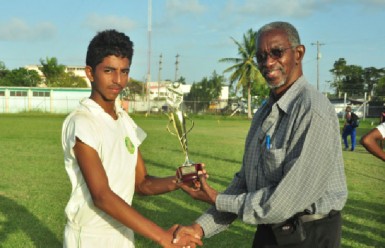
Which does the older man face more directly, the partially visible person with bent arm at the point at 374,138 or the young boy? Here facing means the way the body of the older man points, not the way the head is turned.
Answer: the young boy

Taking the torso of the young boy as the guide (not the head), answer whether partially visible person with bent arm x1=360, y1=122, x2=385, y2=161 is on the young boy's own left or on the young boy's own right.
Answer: on the young boy's own left

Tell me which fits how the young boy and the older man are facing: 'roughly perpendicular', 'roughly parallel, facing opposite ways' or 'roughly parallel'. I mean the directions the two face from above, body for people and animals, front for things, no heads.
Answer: roughly perpendicular

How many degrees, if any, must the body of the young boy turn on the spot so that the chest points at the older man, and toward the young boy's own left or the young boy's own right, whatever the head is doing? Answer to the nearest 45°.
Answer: approximately 45° to the young boy's own left

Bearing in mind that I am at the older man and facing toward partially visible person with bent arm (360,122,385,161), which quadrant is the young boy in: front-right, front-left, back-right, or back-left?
back-left

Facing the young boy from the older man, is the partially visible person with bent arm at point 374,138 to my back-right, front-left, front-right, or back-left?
back-right

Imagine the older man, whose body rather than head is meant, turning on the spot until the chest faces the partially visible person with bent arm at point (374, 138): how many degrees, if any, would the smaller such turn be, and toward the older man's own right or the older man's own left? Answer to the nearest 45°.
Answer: approximately 135° to the older man's own right

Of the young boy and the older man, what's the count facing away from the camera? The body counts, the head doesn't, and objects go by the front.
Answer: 0

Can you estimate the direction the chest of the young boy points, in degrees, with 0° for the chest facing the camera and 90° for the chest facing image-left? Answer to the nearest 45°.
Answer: approximately 315°

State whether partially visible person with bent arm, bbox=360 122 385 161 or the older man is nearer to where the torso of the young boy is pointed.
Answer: the older man

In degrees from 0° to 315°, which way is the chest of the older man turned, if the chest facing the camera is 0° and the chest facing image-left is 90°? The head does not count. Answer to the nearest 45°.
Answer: approximately 45°

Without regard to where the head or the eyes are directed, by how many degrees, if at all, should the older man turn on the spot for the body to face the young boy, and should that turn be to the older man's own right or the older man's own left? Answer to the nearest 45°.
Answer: approximately 45° to the older man's own right
